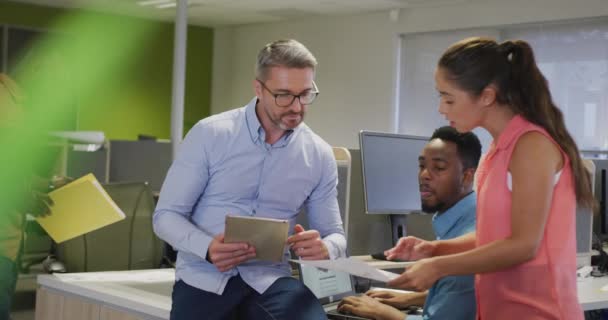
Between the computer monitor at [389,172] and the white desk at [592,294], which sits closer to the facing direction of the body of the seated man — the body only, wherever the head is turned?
the computer monitor

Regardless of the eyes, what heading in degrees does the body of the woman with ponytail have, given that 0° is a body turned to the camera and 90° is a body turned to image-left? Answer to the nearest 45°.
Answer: approximately 90°

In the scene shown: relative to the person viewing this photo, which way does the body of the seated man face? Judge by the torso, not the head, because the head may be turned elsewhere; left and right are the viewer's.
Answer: facing to the left of the viewer

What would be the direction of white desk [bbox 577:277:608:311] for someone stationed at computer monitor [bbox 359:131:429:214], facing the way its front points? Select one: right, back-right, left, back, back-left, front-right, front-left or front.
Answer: front-left

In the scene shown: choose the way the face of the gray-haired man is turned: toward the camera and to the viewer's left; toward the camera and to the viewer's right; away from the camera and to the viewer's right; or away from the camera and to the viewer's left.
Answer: toward the camera and to the viewer's right
